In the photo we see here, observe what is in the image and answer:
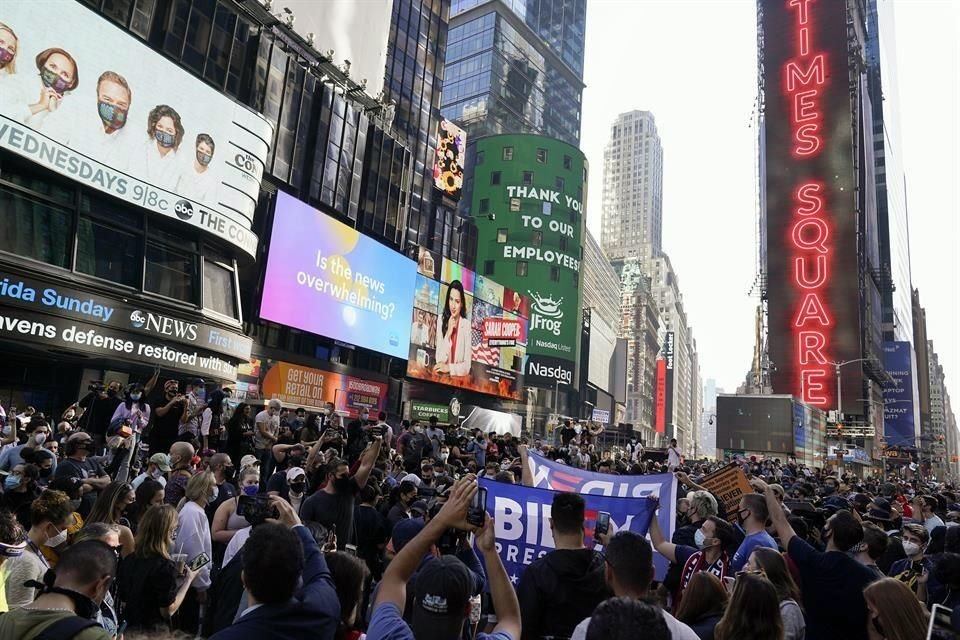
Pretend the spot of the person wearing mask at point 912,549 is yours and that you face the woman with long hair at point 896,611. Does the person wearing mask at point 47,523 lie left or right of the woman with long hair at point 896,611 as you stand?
right

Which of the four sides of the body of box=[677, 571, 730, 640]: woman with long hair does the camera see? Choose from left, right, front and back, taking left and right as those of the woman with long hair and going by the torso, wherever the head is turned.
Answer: back

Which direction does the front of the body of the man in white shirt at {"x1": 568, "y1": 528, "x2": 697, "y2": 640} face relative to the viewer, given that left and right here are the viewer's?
facing away from the viewer

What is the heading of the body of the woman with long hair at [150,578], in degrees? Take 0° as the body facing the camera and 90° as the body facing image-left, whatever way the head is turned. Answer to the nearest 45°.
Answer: approximately 225°

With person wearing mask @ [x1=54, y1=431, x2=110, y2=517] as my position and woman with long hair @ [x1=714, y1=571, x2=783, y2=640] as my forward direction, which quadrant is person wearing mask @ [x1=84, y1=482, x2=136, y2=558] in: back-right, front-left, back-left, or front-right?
front-right

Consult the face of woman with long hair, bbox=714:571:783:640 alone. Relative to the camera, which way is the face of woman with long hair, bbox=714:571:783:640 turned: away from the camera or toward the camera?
away from the camera

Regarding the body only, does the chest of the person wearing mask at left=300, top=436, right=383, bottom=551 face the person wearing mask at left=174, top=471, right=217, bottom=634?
no

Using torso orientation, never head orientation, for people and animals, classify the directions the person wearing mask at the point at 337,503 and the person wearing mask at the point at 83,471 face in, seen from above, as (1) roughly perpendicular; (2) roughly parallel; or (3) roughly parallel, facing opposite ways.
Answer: roughly parallel

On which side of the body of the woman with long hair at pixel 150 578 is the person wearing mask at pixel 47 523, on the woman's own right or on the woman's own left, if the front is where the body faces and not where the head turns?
on the woman's own left

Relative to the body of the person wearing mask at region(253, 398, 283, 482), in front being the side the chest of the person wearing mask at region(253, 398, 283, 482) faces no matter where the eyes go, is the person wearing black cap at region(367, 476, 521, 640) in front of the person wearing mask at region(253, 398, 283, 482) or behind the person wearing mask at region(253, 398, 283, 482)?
in front

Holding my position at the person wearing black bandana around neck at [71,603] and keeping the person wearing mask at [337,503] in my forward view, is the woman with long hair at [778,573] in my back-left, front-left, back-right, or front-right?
front-right

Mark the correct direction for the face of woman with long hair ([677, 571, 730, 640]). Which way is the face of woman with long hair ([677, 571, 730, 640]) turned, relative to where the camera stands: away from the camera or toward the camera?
away from the camera

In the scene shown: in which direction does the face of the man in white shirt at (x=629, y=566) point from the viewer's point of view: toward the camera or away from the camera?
away from the camera

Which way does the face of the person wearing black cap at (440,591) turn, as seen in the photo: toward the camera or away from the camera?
away from the camera

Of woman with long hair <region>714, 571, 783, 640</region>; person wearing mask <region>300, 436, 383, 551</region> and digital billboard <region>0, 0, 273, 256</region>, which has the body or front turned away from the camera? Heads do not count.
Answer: the woman with long hair

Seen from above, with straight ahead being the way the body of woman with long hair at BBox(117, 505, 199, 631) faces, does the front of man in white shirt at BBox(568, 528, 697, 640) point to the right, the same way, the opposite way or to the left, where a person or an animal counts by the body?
the same way

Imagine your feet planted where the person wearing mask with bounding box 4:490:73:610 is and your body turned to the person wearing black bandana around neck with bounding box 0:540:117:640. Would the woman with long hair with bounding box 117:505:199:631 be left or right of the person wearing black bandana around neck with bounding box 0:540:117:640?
left
